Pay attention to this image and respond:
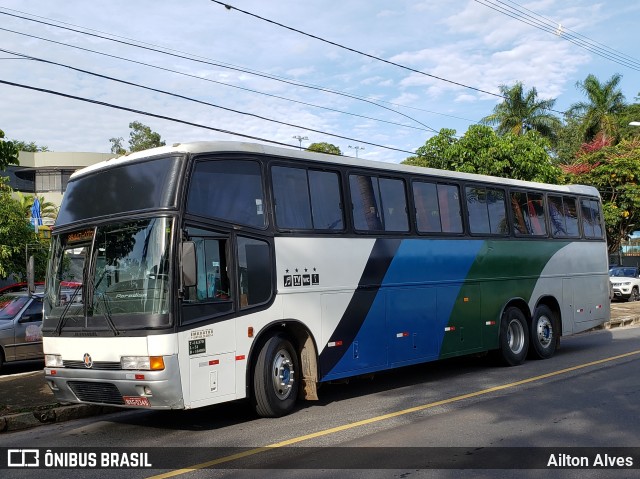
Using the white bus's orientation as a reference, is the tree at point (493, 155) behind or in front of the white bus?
behind
